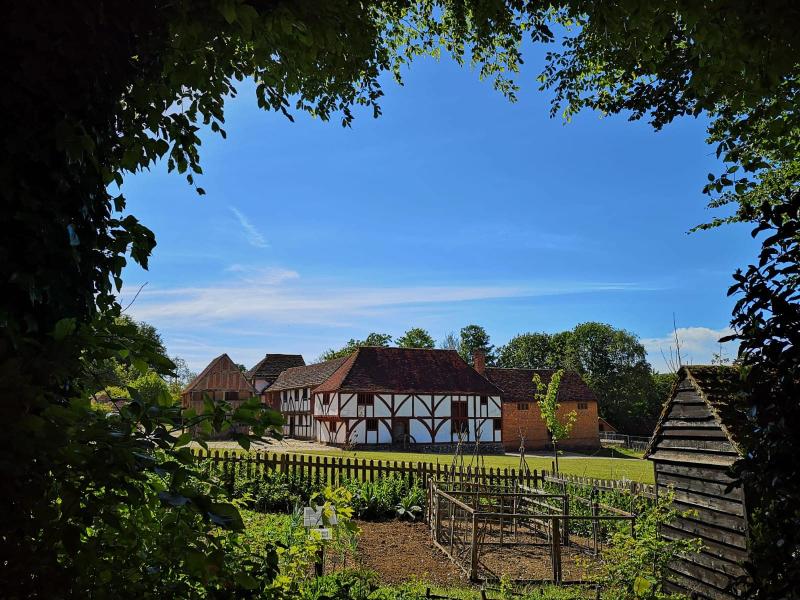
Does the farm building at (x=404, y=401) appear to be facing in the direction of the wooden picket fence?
yes

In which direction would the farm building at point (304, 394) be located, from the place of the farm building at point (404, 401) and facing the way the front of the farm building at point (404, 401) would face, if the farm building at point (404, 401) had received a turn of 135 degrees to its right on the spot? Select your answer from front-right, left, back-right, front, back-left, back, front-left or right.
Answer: front

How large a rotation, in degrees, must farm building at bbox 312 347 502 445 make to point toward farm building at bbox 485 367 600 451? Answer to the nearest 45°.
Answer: approximately 135° to its left

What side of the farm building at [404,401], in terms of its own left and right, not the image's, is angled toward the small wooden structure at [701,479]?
front

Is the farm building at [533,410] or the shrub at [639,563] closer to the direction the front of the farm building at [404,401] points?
the shrub

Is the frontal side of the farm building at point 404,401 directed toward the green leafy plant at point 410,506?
yes

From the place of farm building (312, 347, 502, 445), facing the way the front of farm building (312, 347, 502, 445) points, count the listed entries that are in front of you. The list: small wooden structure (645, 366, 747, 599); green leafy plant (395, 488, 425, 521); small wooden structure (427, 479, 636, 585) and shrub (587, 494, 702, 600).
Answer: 4

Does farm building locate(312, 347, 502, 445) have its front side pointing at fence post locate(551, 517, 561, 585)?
yes

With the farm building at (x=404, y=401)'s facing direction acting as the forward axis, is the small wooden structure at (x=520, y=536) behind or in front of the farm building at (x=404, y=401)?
in front

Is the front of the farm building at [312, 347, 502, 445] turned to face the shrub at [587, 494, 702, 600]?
yes

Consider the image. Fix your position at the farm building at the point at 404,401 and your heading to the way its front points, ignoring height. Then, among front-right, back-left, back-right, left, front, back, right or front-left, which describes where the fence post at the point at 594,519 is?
front

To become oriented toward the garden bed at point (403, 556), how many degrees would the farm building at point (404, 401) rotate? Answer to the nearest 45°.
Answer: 0° — it already faces it

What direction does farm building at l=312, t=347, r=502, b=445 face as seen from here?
toward the camera
